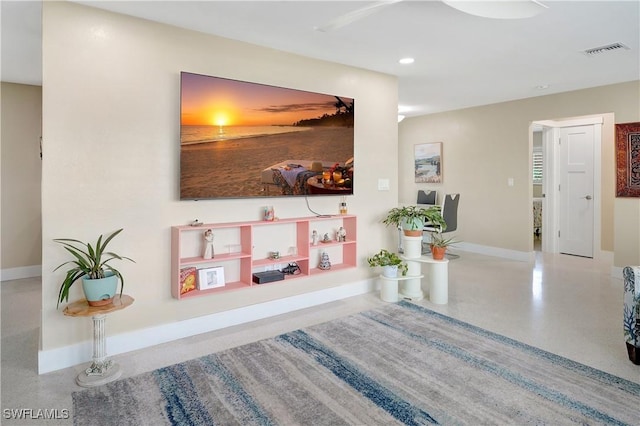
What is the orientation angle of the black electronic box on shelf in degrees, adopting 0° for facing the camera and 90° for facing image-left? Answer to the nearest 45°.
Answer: approximately 315°

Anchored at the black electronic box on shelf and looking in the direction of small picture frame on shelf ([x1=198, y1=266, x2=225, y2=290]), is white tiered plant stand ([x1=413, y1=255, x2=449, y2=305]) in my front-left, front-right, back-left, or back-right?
back-left

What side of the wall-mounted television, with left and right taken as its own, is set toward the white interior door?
left

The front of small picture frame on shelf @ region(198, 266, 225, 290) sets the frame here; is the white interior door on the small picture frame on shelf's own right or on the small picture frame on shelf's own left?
on the small picture frame on shelf's own left

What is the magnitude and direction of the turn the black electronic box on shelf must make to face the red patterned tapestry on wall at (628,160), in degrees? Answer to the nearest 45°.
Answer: approximately 45° to its left

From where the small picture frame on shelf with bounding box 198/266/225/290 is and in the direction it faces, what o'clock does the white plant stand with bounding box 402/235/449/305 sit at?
The white plant stand is roughly at 10 o'clock from the small picture frame on shelf.
